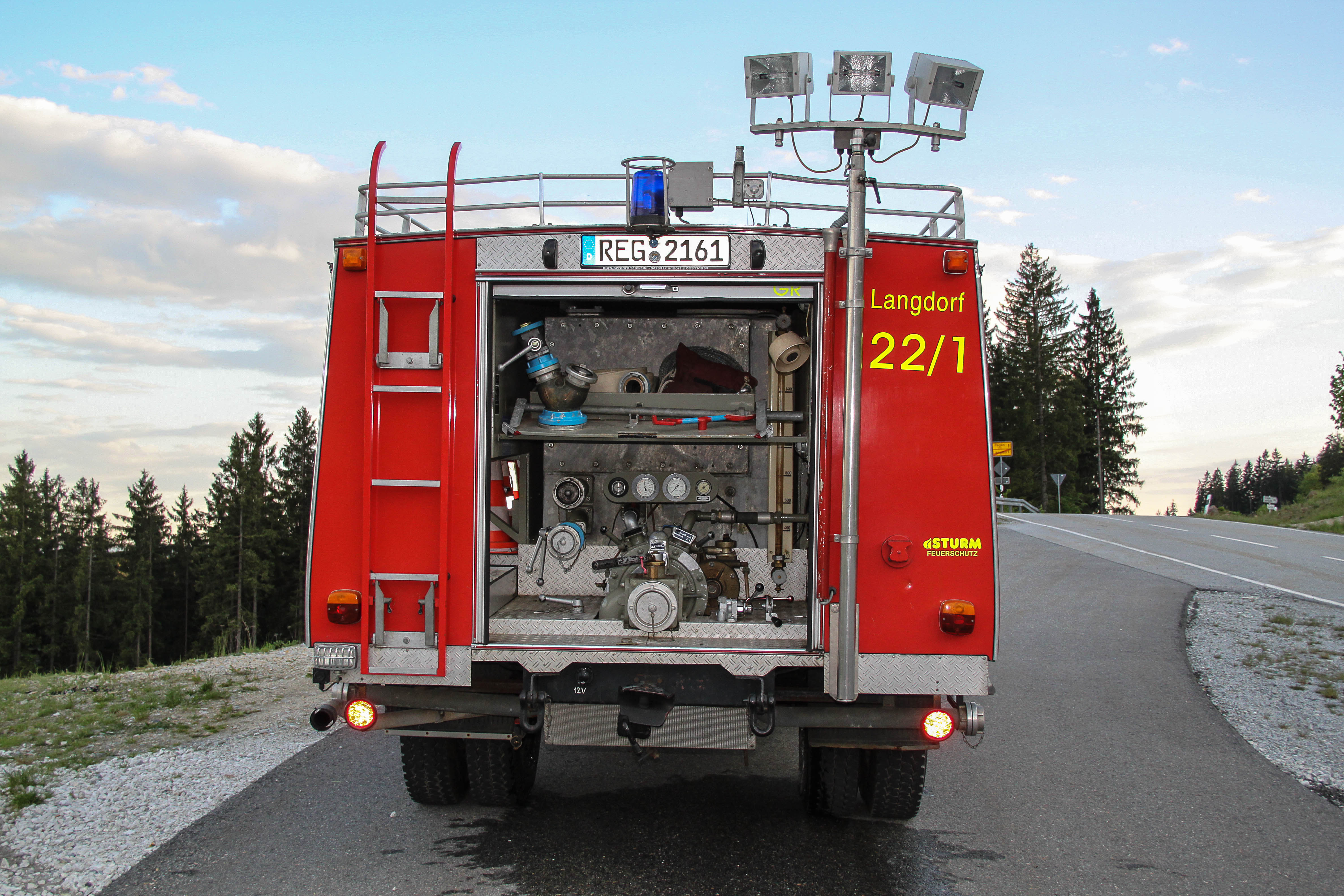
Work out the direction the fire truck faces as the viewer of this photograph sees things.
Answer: facing away from the viewer

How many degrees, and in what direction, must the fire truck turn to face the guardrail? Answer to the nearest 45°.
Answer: approximately 45° to its right
